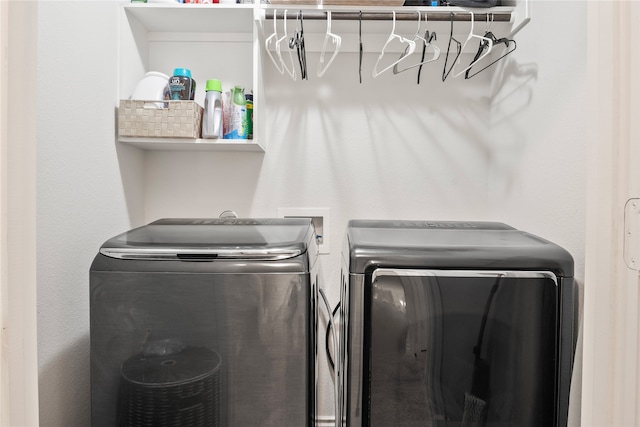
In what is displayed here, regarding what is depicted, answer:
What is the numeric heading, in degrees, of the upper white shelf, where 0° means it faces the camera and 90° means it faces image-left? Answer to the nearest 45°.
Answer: approximately 0°

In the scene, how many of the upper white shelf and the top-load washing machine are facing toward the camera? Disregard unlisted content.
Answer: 2

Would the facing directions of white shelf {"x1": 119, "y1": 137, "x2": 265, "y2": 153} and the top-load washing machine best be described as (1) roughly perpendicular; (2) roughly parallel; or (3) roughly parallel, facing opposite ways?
roughly parallel

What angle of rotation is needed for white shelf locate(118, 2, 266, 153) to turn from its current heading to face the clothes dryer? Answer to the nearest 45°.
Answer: approximately 45° to its left

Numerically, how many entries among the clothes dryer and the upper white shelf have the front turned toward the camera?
2

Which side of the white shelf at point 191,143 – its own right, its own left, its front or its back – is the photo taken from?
front

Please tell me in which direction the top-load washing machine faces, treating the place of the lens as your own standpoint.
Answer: facing the viewer

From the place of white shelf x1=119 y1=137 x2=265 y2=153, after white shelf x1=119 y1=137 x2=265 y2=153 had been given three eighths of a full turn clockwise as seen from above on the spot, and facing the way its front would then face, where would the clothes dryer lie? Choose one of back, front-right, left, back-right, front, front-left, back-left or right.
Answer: back

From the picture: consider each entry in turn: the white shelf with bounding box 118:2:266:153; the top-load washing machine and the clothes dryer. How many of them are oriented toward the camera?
3
